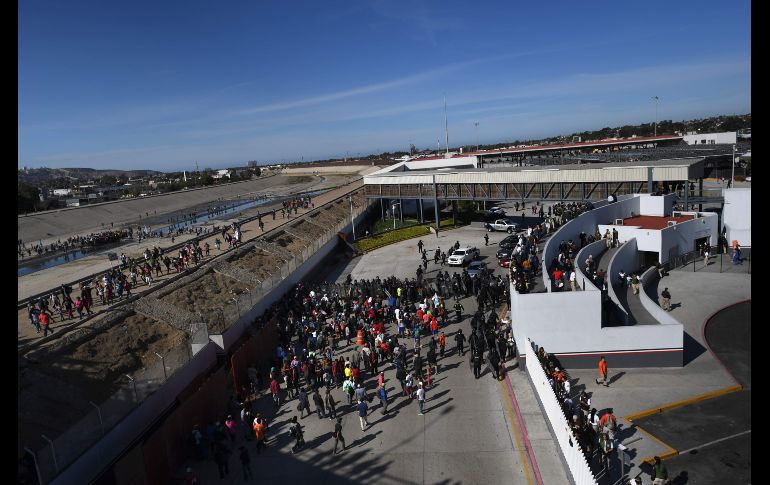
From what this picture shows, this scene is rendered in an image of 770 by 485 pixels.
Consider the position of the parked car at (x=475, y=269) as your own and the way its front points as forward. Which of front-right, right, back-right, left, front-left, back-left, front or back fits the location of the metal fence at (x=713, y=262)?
back-left

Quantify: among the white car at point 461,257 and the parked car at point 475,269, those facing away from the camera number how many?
0

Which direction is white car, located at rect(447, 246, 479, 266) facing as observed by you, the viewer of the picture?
facing the viewer and to the left of the viewer

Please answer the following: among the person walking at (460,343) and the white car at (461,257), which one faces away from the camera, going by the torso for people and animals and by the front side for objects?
the person walking

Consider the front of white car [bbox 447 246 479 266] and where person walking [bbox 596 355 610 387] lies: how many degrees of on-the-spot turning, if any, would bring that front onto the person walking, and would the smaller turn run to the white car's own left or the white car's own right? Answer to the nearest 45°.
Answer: approximately 45° to the white car's own left

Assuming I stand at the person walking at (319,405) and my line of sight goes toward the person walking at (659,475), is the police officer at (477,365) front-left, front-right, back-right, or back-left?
front-left

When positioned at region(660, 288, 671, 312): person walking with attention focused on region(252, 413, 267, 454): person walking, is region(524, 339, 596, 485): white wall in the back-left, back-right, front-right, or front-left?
front-left

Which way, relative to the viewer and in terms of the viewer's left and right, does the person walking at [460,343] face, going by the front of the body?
facing away from the viewer

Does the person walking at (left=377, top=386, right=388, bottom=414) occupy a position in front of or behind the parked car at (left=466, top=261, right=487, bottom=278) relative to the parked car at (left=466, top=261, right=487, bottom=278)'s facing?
in front
